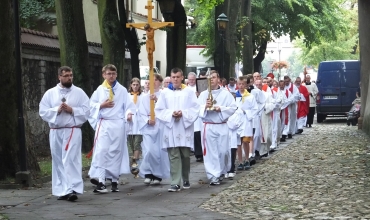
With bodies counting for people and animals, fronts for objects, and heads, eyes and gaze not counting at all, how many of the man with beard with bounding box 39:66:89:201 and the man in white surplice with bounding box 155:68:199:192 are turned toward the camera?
2

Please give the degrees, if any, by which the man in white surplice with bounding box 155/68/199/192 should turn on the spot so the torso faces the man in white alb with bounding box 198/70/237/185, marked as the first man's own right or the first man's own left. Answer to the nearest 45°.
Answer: approximately 135° to the first man's own left

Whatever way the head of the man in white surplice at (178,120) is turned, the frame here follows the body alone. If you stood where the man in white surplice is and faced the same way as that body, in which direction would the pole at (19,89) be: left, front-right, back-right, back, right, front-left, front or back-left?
right

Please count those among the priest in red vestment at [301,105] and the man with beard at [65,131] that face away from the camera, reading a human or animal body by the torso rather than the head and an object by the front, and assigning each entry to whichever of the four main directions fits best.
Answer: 0

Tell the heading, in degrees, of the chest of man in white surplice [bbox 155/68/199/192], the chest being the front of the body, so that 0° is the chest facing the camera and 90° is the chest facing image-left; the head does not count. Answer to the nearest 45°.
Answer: approximately 0°
